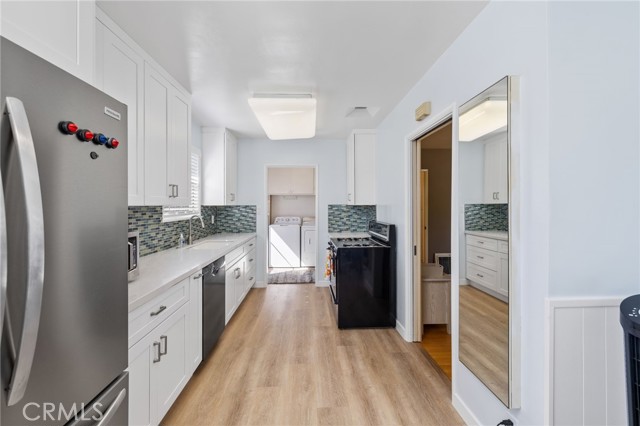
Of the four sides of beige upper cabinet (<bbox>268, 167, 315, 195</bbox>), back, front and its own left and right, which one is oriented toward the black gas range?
front

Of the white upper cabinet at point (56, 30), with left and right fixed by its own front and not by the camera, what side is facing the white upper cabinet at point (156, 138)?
left

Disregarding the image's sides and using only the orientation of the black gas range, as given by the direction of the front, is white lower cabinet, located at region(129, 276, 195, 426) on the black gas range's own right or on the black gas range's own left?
on the black gas range's own left

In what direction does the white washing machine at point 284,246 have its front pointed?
toward the camera

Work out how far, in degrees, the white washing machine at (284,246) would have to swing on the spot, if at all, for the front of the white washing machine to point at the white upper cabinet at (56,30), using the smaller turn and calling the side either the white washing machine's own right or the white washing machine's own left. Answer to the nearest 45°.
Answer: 0° — it already faces it

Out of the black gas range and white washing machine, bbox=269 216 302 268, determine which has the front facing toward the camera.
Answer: the white washing machine

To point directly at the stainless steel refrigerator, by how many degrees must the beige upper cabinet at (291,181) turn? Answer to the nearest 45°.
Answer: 0° — it already faces it

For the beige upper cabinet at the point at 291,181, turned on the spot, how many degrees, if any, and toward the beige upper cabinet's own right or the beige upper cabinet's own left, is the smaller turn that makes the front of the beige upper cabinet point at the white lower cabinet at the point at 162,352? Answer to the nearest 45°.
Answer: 0° — it already faces it

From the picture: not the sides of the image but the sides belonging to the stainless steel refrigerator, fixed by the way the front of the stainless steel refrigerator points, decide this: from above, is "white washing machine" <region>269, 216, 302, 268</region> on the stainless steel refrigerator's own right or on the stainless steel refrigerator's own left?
on the stainless steel refrigerator's own left

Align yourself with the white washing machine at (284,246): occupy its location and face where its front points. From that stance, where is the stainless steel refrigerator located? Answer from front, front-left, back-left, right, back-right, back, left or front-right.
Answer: front

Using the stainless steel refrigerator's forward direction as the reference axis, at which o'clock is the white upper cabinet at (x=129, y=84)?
The white upper cabinet is roughly at 8 o'clock from the stainless steel refrigerator.

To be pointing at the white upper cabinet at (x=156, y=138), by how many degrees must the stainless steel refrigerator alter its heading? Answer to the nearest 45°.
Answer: approximately 135° to its left

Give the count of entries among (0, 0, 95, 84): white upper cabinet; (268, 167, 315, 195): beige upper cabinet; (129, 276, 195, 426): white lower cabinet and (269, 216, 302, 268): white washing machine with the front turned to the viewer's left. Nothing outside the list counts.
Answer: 0

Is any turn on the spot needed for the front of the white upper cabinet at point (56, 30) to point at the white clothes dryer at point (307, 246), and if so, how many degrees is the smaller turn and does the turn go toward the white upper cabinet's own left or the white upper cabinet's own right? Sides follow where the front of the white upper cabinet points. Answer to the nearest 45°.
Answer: approximately 90° to the white upper cabinet's own left

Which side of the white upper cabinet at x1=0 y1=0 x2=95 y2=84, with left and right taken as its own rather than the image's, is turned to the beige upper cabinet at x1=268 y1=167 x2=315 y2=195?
left

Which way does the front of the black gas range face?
to the viewer's left

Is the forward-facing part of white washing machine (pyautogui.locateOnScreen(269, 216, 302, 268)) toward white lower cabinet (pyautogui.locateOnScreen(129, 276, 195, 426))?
yes

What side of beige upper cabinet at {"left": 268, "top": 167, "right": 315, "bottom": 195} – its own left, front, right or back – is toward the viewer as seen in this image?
front
